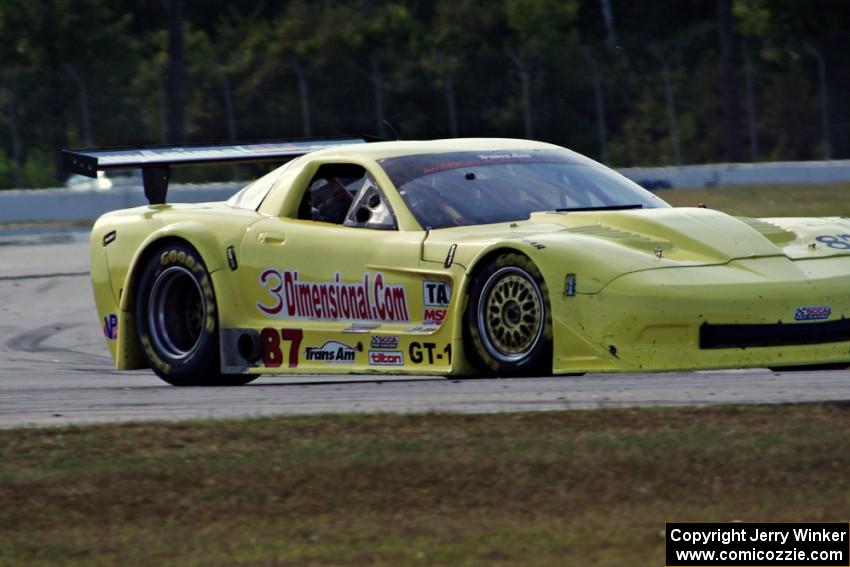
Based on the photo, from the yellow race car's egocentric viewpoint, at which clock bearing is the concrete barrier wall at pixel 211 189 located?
The concrete barrier wall is roughly at 7 o'clock from the yellow race car.

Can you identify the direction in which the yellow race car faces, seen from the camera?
facing the viewer and to the right of the viewer
